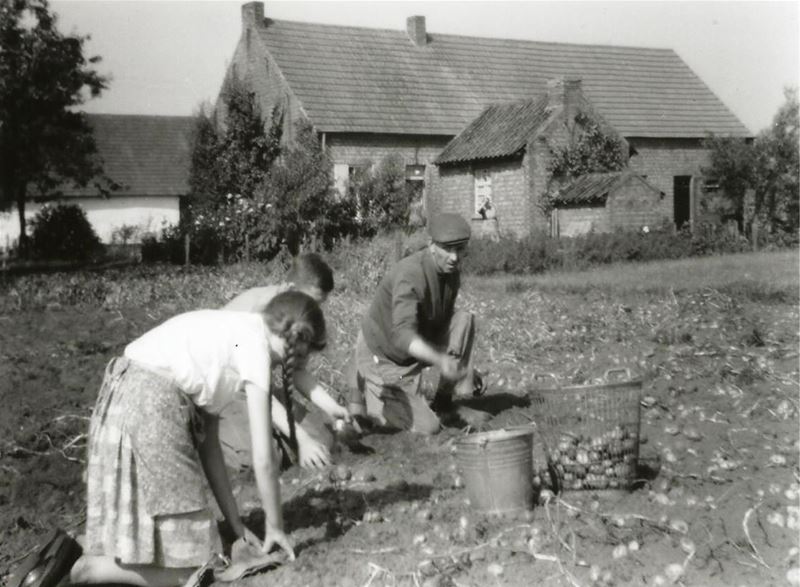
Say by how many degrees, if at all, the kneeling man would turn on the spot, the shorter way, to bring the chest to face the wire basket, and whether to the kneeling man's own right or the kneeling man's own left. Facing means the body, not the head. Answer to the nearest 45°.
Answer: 0° — they already face it

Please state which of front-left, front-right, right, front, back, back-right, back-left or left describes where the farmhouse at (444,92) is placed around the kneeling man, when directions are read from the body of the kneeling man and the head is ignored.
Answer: back-left

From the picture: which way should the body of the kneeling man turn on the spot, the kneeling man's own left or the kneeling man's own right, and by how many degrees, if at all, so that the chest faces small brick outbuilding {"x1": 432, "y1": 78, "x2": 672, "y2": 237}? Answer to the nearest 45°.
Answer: approximately 135° to the kneeling man's own left

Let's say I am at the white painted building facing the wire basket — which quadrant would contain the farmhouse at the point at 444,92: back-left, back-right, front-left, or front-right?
front-left

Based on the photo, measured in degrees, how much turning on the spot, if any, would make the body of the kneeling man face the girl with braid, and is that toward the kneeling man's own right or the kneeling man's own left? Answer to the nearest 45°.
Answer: approximately 45° to the kneeling man's own right

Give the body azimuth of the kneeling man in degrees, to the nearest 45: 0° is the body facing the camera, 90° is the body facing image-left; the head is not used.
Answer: approximately 315°

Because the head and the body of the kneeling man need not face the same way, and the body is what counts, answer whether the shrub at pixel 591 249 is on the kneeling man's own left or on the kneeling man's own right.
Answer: on the kneeling man's own left

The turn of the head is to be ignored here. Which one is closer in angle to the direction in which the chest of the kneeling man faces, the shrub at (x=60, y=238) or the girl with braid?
the girl with braid

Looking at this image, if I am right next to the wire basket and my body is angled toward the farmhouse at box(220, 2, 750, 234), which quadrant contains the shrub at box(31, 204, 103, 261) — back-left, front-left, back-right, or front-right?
front-left

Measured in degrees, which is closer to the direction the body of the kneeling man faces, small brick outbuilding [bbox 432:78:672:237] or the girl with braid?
the girl with braid
